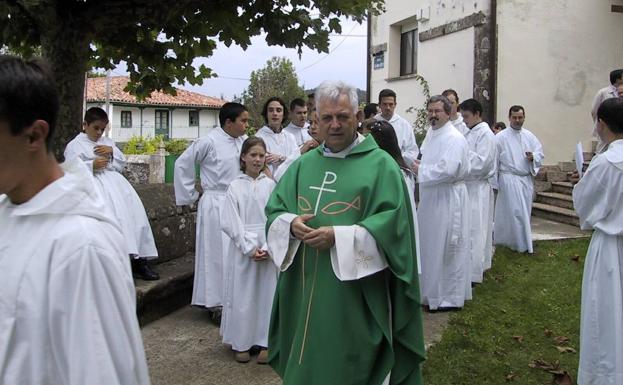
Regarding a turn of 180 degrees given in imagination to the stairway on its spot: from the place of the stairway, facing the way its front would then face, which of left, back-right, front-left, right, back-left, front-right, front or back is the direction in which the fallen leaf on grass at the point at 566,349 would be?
back-right

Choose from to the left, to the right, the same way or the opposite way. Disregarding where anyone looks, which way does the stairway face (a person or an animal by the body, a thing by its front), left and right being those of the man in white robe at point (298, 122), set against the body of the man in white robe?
to the right

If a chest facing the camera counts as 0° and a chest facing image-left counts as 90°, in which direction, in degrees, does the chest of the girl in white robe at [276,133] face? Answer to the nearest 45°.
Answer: approximately 0°

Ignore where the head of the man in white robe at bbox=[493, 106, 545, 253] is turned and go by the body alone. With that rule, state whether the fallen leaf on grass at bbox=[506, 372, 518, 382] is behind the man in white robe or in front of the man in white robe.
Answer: in front

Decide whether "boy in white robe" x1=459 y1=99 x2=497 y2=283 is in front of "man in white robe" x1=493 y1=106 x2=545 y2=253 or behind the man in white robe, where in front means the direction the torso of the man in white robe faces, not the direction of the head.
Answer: in front

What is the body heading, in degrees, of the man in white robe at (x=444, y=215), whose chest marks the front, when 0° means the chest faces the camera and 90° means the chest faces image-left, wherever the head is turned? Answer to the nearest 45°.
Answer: approximately 45°
